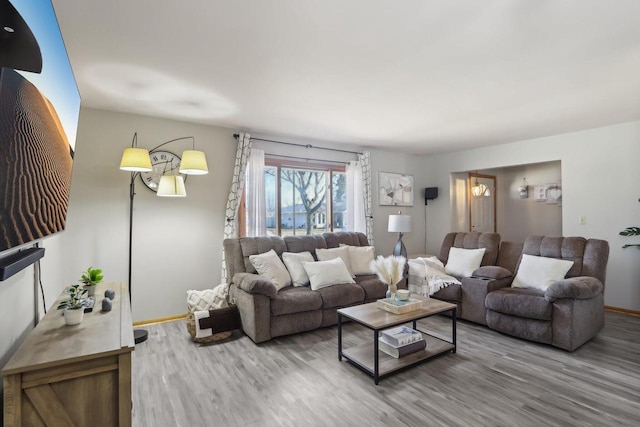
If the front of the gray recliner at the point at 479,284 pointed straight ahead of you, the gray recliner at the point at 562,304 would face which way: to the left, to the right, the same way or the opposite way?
the same way

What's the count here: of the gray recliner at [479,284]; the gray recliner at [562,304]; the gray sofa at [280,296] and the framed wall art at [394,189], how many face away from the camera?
0

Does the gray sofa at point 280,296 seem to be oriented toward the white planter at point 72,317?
no

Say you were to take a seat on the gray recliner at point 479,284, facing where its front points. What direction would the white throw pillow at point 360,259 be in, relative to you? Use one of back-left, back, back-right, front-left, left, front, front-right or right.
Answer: front-right

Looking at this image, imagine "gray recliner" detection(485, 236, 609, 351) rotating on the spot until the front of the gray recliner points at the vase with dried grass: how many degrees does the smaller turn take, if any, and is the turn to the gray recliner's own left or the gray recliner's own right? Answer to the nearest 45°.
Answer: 0° — it already faces it

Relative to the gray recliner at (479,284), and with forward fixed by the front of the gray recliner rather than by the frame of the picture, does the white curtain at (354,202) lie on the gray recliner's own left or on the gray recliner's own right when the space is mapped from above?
on the gray recliner's own right

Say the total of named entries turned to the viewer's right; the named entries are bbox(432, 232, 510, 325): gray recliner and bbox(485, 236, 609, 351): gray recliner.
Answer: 0

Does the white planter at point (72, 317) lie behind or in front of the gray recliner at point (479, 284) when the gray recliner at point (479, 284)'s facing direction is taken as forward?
in front

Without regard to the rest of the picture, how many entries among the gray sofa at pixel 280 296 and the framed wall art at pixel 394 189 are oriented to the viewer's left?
0

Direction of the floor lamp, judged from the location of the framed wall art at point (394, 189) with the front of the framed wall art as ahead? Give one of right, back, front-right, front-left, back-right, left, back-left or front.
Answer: right

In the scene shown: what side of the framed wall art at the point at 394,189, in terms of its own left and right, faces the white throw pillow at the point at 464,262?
front

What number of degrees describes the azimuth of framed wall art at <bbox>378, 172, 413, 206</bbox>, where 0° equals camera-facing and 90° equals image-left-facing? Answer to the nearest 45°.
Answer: approximately 315°

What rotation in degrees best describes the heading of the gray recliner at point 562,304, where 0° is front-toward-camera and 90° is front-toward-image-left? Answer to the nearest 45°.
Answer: approximately 45°
